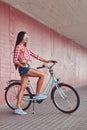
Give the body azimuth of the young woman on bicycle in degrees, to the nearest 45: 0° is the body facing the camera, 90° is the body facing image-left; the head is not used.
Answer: approximately 270°

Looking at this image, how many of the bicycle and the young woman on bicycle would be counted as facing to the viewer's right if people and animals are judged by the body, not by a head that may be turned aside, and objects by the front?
2

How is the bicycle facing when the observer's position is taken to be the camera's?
facing to the right of the viewer
